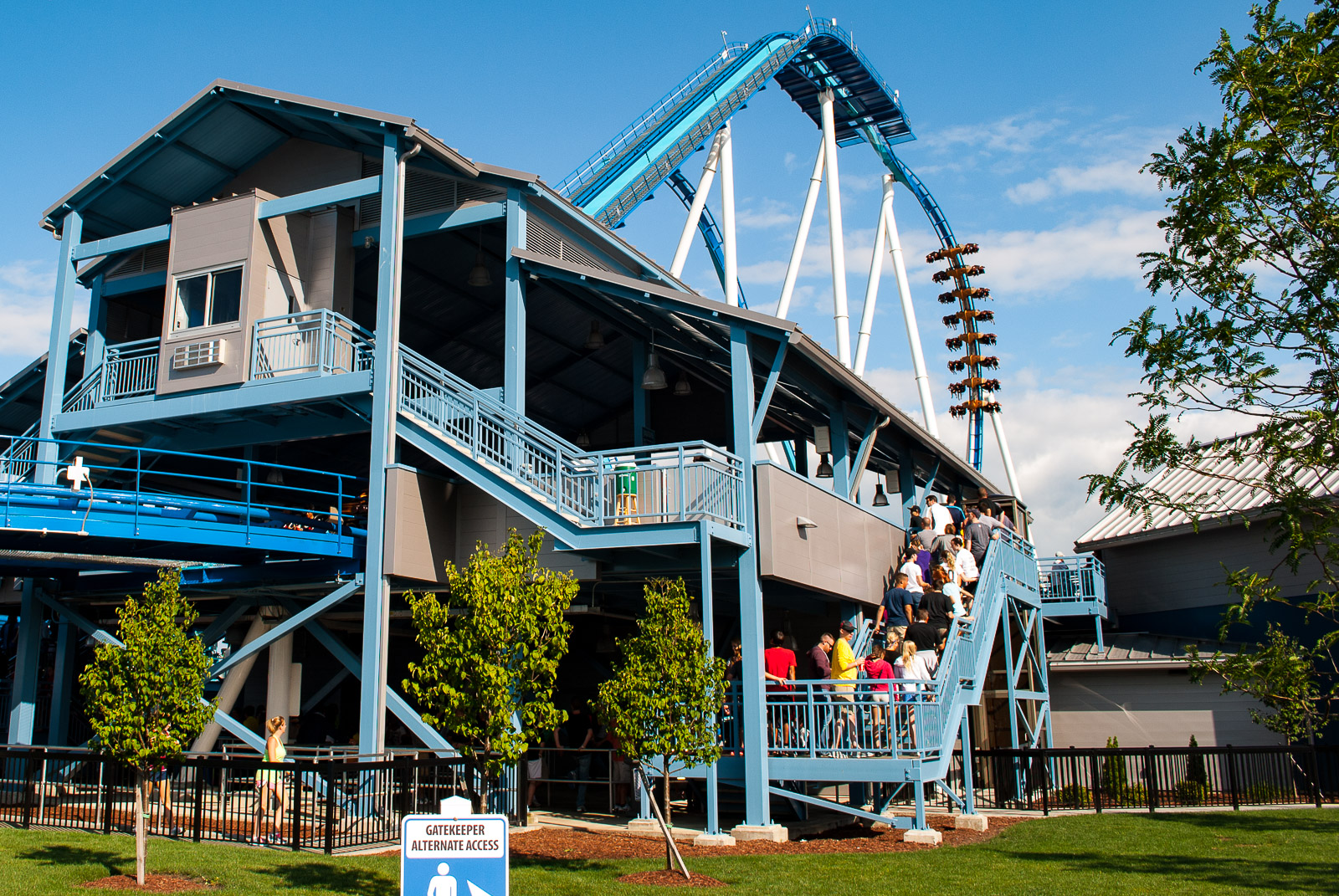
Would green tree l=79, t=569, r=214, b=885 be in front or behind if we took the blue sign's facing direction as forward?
behind

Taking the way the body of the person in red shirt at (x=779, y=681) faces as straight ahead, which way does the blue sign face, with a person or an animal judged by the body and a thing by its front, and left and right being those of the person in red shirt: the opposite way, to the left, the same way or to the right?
the opposite way

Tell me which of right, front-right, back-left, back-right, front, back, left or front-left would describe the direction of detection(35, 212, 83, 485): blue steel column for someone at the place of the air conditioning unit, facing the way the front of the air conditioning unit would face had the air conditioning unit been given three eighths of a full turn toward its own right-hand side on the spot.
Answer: front-left

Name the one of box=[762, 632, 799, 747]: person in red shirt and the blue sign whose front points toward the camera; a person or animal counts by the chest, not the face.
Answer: the blue sign

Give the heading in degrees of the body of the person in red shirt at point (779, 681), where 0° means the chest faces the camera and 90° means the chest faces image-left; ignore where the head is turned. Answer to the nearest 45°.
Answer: approximately 180°

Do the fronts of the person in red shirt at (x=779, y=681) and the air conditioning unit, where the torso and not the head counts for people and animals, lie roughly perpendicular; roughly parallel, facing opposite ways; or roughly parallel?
roughly parallel, facing opposite ways

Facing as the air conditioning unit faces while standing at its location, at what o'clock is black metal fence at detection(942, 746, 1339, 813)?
The black metal fence is roughly at 8 o'clock from the air conditioning unit.

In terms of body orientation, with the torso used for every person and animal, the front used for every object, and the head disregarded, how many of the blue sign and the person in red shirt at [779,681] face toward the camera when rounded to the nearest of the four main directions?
1

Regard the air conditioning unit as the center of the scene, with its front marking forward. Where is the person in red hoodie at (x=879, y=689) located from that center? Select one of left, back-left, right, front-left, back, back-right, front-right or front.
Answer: left

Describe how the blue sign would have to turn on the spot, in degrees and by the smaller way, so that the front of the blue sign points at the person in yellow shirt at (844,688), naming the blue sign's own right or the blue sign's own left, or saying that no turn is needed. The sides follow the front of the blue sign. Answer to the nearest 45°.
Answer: approximately 135° to the blue sign's own left

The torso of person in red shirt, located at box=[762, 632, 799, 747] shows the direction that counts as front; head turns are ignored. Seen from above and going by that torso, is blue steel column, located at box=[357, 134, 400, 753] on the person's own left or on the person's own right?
on the person's own left

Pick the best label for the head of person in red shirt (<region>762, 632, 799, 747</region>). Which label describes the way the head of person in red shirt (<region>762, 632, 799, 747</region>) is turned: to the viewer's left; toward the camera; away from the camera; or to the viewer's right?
away from the camera

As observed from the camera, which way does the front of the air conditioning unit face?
facing the viewer and to the left of the viewer

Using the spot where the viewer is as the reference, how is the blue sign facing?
facing the viewer

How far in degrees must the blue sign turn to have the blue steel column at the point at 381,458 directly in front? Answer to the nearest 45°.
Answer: approximately 180°

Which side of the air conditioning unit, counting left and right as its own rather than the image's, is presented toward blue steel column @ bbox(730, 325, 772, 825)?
left
